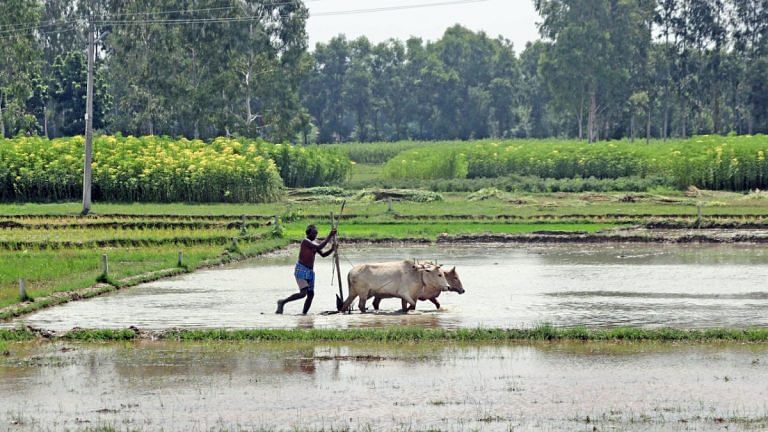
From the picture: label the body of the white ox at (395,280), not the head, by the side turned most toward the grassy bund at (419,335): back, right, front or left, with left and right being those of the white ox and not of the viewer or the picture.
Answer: right

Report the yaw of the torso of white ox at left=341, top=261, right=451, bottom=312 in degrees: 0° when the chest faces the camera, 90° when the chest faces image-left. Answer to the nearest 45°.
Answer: approximately 270°

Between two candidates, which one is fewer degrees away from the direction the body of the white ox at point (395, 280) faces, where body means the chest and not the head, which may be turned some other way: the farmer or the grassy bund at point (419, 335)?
the grassy bund

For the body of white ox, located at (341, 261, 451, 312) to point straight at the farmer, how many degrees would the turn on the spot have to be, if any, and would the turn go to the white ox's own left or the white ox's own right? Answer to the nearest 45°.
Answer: approximately 180°
